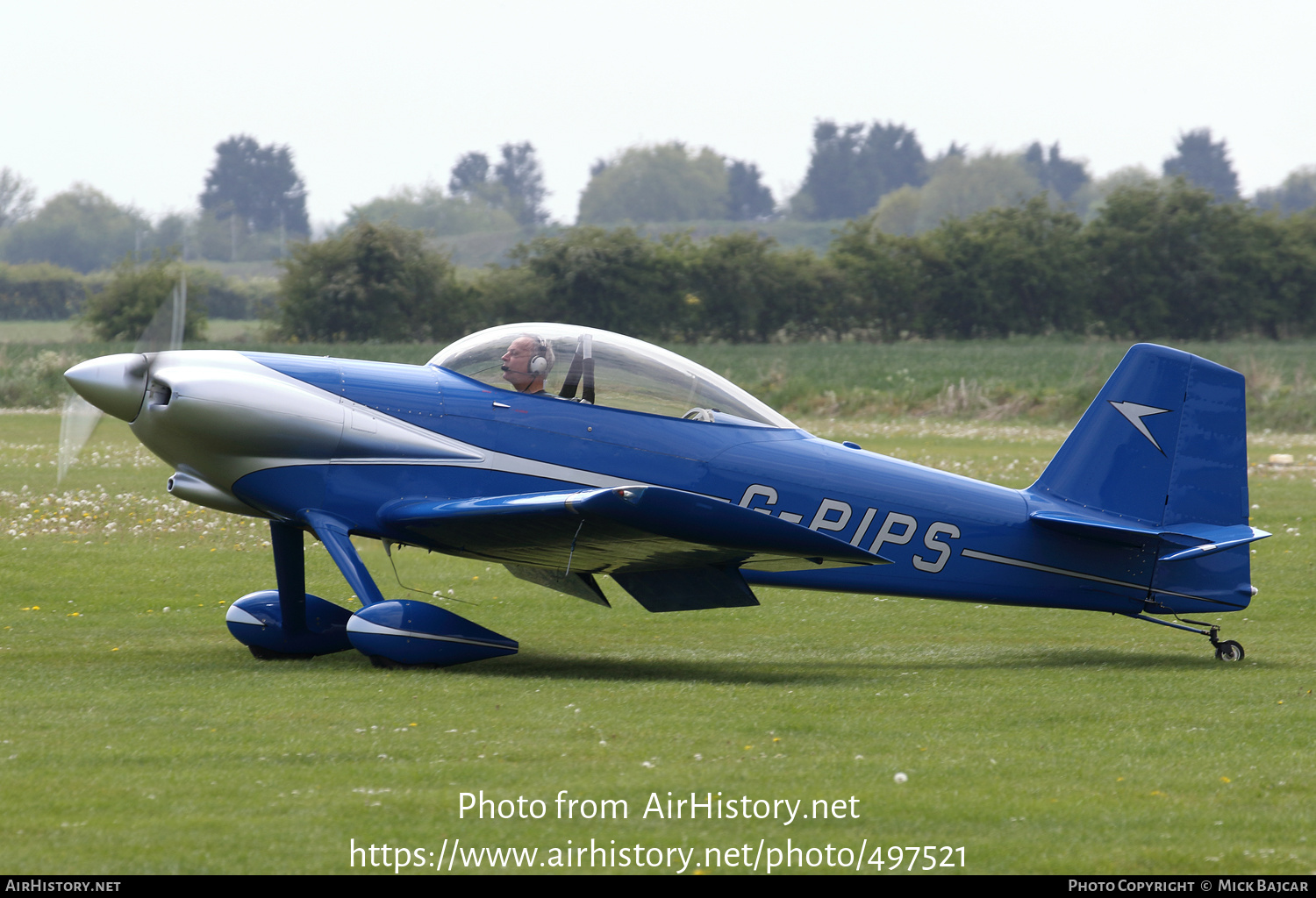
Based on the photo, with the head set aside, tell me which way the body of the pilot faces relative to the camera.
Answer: to the viewer's left

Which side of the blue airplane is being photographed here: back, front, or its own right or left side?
left
